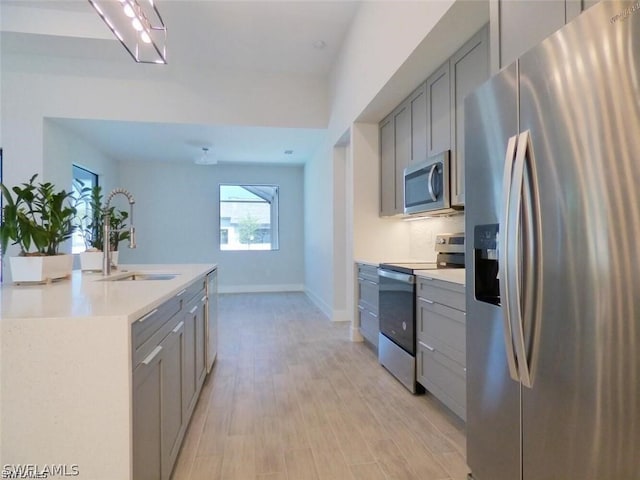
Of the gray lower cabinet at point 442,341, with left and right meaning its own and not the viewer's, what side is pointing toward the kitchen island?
front

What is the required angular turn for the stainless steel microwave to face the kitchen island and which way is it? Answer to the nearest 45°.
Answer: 0° — it already faces it

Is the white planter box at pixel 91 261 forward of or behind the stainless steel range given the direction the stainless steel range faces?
forward

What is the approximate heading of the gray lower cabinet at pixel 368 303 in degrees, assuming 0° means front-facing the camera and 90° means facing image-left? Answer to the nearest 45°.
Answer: approximately 90°

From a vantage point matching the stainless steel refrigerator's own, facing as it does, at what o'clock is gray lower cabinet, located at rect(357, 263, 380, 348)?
The gray lower cabinet is roughly at 3 o'clock from the stainless steel refrigerator.

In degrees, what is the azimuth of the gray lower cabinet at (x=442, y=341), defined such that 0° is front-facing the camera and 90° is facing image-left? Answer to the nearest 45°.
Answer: approximately 45°

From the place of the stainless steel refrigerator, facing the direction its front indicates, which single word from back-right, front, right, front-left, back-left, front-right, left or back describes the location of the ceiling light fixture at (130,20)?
front-right

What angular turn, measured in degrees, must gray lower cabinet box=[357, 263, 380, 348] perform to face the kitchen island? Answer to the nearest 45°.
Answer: approximately 90° to its left

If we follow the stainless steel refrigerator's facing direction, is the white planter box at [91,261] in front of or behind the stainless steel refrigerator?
in front

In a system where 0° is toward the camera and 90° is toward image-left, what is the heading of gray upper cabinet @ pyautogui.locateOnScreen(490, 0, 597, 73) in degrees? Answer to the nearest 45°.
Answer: approximately 45°
